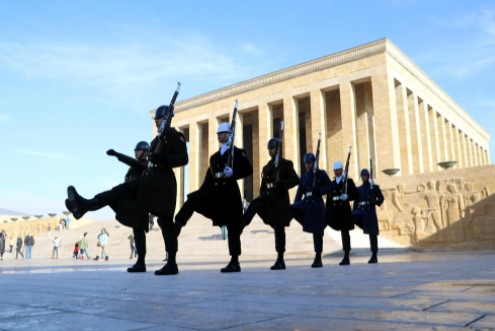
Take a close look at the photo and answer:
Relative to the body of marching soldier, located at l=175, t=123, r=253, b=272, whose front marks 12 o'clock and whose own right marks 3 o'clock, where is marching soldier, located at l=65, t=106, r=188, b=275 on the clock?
marching soldier, located at l=65, t=106, r=188, b=275 is roughly at 1 o'clock from marching soldier, located at l=175, t=123, r=253, b=272.

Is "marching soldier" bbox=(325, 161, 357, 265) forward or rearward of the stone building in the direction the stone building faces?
forward

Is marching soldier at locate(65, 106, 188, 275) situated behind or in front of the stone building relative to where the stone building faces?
in front

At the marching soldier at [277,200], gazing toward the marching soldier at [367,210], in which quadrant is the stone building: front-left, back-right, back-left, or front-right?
front-left

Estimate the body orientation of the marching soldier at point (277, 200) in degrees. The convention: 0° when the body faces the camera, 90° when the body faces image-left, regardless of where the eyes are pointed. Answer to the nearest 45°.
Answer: approximately 45°

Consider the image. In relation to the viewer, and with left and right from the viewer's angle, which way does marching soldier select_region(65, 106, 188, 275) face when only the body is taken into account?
facing to the left of the viewer

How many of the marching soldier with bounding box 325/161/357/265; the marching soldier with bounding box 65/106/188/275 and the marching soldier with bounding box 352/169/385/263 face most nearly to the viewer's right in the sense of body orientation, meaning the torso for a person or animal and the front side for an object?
0

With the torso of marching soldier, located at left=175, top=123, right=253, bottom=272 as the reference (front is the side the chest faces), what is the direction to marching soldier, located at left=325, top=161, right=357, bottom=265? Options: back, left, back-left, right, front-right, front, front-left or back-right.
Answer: back

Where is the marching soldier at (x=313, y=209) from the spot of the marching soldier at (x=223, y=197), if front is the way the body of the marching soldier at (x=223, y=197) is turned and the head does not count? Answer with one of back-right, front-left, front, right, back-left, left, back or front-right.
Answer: back

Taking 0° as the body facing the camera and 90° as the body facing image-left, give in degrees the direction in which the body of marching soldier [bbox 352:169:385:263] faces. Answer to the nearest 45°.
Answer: approximately 45°

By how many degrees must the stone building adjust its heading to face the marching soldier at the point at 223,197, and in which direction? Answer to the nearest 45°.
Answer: approximately 45° to its left

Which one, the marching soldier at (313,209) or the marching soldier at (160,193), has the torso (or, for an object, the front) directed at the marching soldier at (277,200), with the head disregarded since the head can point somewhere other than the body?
the marching soldier at (313,209)

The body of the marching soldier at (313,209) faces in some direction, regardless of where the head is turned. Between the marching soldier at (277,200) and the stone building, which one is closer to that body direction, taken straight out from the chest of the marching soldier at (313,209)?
the marching soldier

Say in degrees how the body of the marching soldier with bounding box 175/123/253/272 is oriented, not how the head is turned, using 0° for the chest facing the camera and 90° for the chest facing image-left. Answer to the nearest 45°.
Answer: approximately 45°

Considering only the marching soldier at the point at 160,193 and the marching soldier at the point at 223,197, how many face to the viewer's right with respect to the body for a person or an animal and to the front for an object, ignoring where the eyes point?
0
